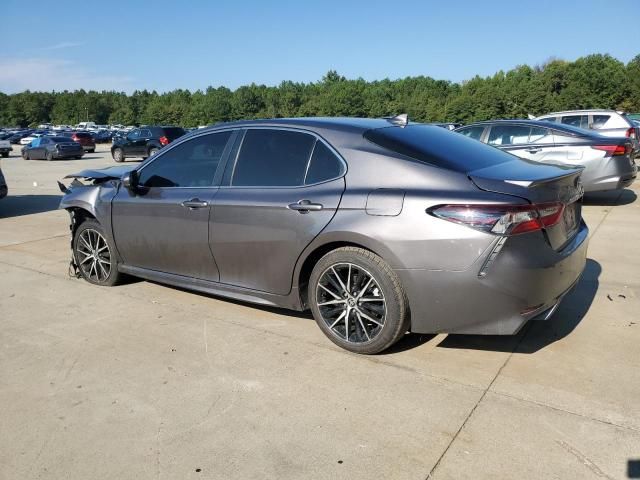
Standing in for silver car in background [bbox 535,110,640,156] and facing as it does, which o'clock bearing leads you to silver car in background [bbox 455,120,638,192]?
silver car in background [bbox 455,120,638,192] is roughly at 9 o'clock from silver car in background [bbox 535,110,640,156].

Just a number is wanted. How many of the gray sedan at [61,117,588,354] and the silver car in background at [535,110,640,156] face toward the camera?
0

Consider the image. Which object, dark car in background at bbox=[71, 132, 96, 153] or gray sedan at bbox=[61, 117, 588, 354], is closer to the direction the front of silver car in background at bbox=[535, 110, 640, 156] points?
the dark car in background

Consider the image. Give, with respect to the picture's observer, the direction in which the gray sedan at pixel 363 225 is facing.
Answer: facing away from the viewer and to the left of the viewer

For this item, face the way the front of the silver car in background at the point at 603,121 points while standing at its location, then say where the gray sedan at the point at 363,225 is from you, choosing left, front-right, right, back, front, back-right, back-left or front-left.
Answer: left

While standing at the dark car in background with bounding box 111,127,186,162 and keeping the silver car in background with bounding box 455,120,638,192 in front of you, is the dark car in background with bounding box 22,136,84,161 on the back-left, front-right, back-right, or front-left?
back-right

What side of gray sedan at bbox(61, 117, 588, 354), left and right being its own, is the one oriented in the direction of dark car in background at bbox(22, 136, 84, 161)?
front

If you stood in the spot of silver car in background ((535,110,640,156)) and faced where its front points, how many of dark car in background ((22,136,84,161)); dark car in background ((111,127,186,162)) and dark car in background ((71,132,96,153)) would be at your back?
0

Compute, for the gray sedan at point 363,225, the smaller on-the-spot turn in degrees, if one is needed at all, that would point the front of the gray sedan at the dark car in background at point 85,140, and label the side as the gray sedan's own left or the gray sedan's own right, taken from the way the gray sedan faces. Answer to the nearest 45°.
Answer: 0° — it already faces it

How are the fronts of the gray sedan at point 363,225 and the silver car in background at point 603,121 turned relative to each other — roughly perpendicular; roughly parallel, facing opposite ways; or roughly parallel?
roughly parallel

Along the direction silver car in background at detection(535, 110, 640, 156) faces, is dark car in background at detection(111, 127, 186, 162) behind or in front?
in front

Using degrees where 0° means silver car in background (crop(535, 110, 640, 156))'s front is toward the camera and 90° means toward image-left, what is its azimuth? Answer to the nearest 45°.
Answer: approximately 90°

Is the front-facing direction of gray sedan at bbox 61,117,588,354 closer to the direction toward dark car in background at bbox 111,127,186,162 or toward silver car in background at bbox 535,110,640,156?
the dark car in background

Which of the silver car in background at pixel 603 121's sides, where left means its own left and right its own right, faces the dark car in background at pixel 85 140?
front

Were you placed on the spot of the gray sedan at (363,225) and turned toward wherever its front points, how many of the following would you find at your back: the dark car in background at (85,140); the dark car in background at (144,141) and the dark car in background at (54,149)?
0
